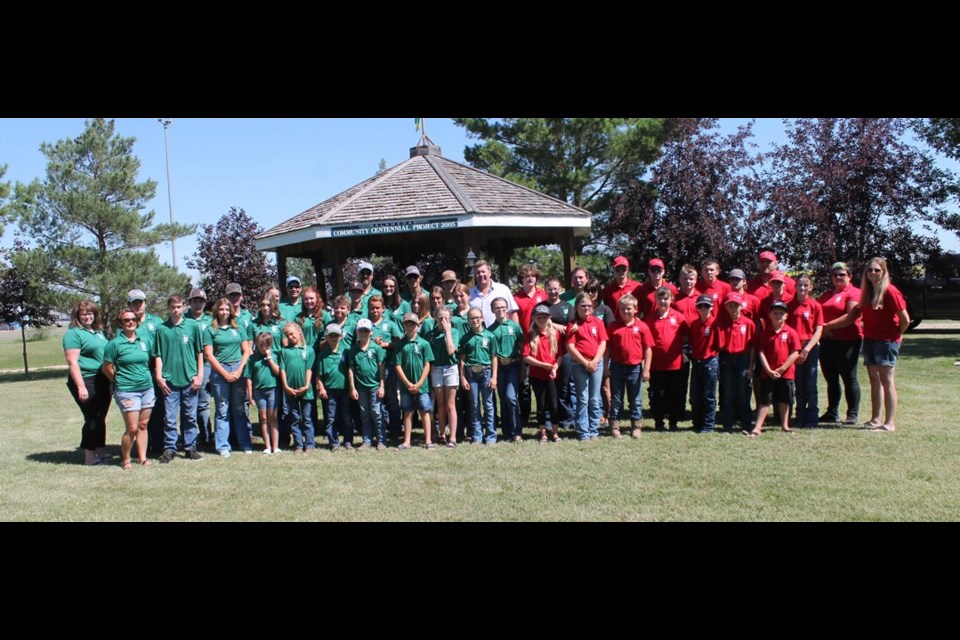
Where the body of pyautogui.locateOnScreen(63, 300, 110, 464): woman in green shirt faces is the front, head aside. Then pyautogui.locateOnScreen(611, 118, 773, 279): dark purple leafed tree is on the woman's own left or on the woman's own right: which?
on the woman's own left

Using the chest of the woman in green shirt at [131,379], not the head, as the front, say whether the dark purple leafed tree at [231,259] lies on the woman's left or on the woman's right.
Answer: on the woman's left

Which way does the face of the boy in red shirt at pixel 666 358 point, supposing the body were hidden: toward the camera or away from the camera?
toward the camera

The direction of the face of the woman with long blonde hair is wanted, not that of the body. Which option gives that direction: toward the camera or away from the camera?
toward the camera

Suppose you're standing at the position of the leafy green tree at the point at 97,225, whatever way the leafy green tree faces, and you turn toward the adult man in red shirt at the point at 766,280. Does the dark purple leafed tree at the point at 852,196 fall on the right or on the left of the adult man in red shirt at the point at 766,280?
left

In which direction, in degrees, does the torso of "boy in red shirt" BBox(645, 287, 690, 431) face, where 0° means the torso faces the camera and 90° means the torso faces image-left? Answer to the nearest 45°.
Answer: approximately 0°

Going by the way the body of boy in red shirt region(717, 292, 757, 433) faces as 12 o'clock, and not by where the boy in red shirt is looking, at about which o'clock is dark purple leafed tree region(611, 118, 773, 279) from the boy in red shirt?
The dark purple leafed tree is roughly at 6 o'clock from the boy in red shirt.

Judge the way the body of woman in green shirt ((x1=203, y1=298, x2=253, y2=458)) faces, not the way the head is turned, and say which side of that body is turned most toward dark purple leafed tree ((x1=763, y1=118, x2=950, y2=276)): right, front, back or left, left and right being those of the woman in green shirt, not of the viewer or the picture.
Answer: left

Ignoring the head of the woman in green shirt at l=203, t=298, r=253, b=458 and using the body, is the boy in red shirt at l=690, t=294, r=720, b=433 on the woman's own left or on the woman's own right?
on the woman's own left

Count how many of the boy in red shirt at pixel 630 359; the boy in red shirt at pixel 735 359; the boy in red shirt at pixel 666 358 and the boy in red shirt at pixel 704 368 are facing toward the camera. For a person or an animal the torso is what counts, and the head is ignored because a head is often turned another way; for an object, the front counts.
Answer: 4

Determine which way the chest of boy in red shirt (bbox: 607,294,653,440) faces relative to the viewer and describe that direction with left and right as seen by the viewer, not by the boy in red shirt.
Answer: facing the viewer

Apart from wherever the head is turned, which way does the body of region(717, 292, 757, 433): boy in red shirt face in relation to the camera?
toward the camera

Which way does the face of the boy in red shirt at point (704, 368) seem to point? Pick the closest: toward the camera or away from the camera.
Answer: toward the camera

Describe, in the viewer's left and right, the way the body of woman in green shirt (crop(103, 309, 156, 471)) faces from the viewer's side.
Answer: facing the viewer and to the right of the viewer

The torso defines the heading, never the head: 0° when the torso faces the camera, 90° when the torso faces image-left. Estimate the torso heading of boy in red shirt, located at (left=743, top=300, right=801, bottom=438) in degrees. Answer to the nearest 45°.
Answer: approximately 0°
